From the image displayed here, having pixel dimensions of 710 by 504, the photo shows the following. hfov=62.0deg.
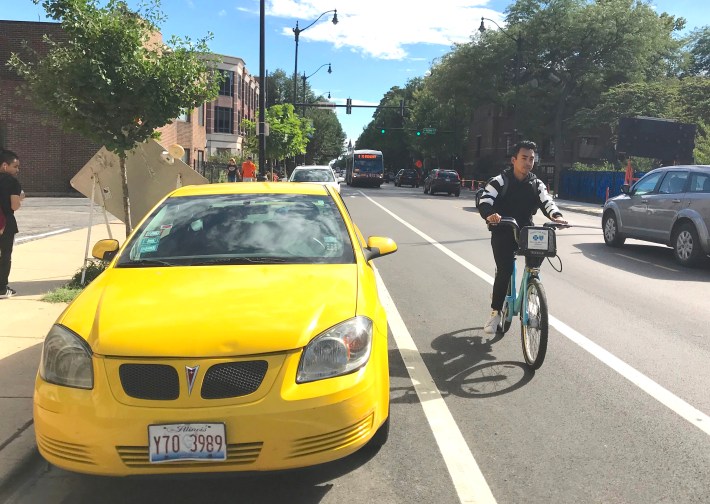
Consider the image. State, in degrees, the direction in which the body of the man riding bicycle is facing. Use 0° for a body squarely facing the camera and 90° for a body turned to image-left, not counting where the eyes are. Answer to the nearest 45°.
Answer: approximately 0°

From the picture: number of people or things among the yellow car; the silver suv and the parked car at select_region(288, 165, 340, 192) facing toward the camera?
2

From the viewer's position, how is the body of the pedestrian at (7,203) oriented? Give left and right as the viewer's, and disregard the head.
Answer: facing to the right of the viewer

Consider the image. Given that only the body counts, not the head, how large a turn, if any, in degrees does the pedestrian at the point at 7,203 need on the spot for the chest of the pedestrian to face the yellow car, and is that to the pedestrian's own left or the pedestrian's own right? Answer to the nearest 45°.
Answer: approximately 90° to the pedestrian's own right

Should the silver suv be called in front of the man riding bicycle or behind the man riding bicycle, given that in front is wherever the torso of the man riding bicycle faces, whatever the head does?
behind

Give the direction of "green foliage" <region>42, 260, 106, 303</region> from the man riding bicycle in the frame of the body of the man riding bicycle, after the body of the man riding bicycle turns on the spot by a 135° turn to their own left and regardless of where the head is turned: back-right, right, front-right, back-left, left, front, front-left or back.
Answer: back-left

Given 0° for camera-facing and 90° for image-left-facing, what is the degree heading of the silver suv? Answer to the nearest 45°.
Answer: approximately 135°

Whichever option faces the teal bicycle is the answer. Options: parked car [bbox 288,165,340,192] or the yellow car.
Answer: the parked car

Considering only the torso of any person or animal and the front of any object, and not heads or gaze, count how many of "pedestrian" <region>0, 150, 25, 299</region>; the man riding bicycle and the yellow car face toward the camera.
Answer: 2

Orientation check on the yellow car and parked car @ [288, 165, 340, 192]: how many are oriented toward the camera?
2

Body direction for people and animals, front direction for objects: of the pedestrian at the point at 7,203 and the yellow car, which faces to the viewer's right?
the pedestrian

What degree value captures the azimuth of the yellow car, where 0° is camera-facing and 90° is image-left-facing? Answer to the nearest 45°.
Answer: approximately 0°
